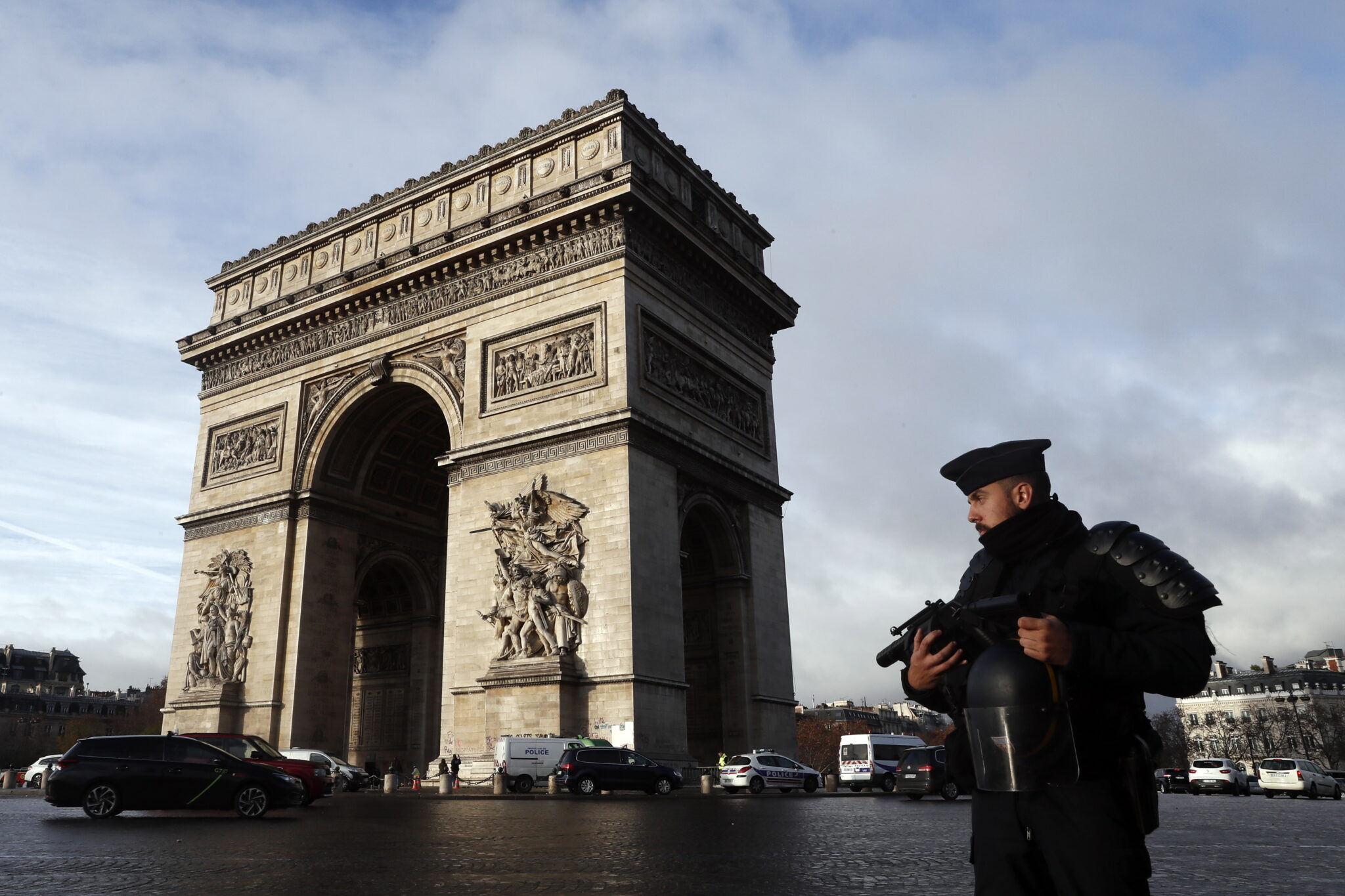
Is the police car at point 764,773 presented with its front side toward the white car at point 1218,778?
yes

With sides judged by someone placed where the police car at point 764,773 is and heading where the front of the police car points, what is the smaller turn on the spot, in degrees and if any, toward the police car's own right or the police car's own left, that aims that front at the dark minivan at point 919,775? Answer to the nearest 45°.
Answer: approximately 45° to the police car's own right

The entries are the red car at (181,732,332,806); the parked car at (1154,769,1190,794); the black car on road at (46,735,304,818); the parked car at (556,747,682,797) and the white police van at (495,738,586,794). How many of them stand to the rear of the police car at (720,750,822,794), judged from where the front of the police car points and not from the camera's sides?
4

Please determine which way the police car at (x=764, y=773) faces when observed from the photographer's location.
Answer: facing away from the viewer and to the right of the viewer

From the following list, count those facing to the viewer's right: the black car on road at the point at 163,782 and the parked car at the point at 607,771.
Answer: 2

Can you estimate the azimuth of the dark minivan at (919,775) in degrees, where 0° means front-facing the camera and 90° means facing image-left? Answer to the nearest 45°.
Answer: approximately 225°

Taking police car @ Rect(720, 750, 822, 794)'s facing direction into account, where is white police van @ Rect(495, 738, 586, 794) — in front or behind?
behind

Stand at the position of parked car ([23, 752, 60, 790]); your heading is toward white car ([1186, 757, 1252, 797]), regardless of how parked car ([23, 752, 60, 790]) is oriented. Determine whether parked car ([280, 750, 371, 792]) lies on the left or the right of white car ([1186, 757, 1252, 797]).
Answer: right

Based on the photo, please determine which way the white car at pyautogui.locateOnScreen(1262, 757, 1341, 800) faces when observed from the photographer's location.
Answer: facing away from the viewer and to the right of the viewer

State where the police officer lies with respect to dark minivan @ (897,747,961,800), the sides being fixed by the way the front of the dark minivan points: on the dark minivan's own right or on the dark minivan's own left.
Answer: on the dark minivan's own right

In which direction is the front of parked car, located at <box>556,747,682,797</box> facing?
to the viewer's right

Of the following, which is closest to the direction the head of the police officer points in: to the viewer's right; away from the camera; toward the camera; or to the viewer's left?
to the viewer's left
